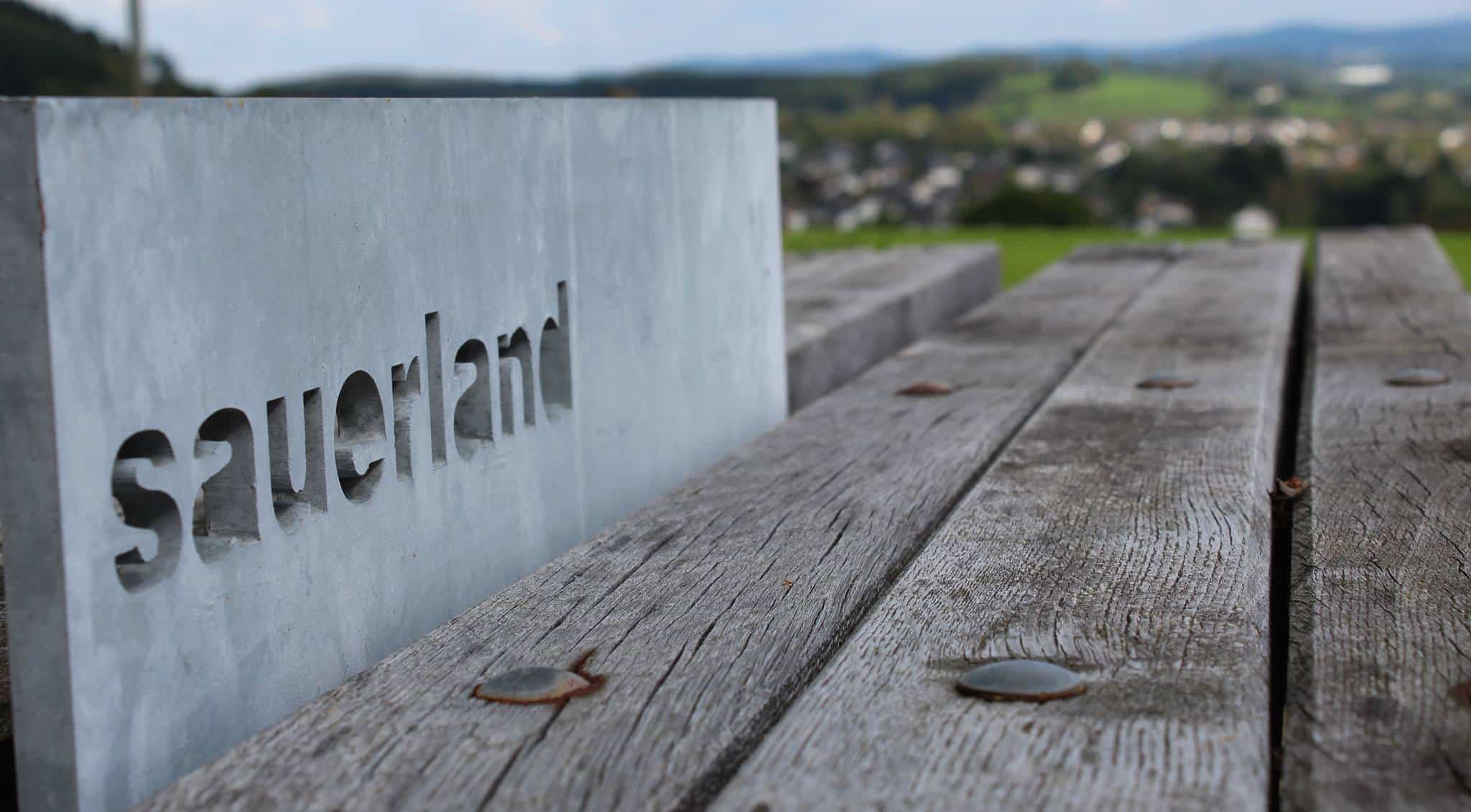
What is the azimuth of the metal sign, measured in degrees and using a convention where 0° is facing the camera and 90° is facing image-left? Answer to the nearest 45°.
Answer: approximately 315°

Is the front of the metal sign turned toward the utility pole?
no
